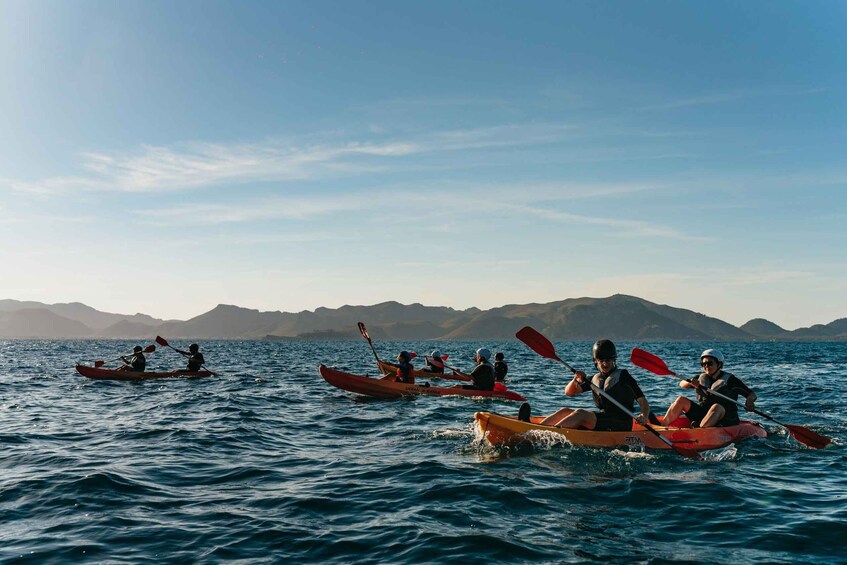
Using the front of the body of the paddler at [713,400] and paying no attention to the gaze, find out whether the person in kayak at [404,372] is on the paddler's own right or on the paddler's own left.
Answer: on the paddler's own right

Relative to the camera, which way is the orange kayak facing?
to the viewer's left

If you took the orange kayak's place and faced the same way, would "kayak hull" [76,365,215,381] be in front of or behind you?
in front

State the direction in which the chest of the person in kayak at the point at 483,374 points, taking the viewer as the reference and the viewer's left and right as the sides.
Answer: facing to the left of the viewer

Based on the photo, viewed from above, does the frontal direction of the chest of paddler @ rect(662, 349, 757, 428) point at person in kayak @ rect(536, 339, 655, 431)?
yes

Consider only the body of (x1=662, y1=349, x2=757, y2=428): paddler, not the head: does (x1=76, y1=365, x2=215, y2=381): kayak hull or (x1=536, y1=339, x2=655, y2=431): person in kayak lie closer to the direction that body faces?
the person in kayak

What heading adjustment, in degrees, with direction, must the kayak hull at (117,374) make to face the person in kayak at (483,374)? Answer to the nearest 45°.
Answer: approximately 135° to its left

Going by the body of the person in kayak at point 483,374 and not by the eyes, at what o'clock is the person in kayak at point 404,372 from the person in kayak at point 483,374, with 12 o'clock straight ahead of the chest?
the person in kayak at point 404,372 is roughly at 1 o'clock from the person in kayak at point 483,374.

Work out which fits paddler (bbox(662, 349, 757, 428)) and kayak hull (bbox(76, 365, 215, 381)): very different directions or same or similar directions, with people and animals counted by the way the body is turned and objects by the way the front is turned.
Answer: same or similar directions

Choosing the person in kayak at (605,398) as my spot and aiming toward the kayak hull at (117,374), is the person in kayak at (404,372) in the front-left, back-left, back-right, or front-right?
front-right

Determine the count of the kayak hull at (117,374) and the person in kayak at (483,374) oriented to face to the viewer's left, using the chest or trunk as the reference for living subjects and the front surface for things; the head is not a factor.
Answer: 2

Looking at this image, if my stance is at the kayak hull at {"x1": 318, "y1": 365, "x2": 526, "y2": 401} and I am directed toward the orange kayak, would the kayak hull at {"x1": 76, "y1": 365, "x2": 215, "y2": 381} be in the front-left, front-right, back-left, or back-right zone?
back-right

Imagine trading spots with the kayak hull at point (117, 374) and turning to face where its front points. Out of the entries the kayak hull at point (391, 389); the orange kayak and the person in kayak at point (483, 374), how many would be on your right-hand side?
0

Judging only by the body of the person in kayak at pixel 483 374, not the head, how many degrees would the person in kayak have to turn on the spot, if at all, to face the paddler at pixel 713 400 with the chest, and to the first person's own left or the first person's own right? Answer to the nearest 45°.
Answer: approximately 135° to the first person's own left

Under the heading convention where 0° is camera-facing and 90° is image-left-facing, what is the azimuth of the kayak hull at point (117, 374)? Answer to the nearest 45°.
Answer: approximately 90°

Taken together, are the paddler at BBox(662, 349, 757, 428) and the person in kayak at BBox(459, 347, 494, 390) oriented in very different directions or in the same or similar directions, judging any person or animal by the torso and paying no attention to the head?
same or similar directions
